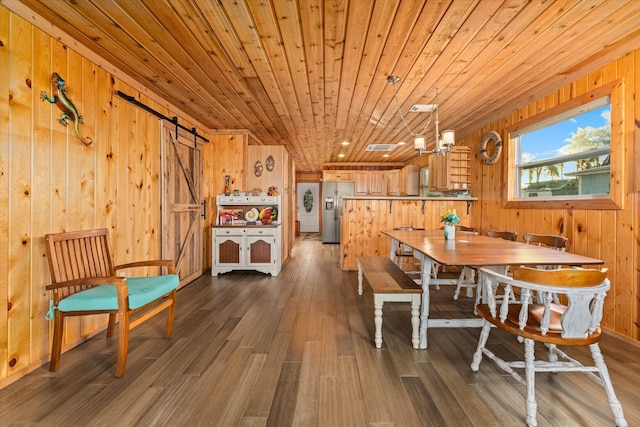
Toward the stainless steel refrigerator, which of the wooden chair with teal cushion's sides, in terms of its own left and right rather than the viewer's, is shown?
left

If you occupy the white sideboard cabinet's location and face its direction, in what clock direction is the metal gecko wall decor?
The metal gecko wall decor is roughly at 1 o'clock from the white sideboard cabinet.

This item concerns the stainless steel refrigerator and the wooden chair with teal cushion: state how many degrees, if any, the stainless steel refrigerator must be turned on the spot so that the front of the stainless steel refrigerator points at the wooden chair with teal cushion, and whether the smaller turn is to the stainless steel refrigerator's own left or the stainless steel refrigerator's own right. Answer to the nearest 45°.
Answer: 0° — it already faces it

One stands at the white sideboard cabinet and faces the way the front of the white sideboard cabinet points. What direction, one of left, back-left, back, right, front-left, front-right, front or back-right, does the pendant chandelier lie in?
front-left

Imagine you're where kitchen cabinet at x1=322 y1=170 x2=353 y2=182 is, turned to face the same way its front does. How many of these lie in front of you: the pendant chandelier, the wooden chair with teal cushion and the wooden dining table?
3

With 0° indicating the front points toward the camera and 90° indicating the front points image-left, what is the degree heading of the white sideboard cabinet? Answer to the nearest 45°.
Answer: approximately 0°

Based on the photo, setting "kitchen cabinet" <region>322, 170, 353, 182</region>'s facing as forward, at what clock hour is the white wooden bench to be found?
The white wooden bench is roughly at 12 o'clock from the kitchen cabinet.

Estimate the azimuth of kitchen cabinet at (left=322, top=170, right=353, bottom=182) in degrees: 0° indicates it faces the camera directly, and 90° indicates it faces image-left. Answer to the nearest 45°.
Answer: approximately 0°

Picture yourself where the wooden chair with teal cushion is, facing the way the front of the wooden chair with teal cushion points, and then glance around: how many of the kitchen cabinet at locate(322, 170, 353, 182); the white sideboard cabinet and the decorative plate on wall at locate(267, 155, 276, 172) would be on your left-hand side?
3

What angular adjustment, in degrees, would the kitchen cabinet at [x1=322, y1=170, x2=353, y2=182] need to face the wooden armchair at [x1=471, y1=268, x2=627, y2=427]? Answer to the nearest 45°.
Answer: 0° — it already faces it

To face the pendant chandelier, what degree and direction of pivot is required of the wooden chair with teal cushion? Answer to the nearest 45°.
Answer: approximately 45° to its left
